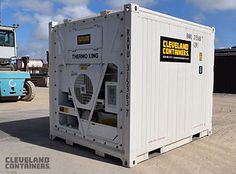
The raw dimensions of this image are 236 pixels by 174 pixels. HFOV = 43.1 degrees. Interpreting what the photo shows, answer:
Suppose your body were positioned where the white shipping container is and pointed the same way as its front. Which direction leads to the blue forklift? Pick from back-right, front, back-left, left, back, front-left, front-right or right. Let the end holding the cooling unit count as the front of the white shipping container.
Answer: right

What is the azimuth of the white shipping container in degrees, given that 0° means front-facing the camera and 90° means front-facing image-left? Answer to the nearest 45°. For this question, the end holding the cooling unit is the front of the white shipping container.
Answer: approximately 45°
